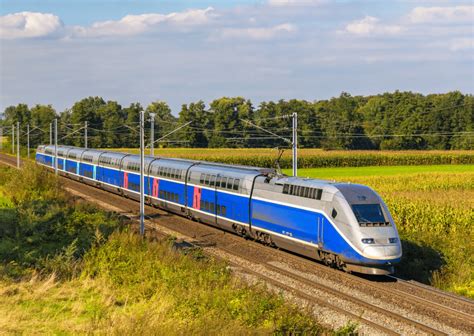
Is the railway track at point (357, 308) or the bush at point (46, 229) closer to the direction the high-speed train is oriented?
the railway track

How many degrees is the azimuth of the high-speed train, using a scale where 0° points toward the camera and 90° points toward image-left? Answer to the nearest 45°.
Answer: approximately 315°

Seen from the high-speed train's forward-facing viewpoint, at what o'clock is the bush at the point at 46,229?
The bush is roughly at 5 o'clock from the high-speed train.
